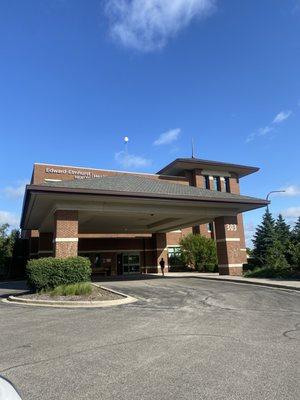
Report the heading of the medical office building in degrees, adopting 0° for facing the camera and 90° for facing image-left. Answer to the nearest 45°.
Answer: approximately 0°

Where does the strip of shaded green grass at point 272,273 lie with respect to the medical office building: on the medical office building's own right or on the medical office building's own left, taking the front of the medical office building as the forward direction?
on the medical office building's own left

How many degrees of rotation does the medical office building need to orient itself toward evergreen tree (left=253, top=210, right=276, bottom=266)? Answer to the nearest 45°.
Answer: approximately 135° to its left

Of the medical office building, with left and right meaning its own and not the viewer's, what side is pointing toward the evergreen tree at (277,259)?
left

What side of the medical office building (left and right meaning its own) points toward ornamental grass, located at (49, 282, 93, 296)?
front
